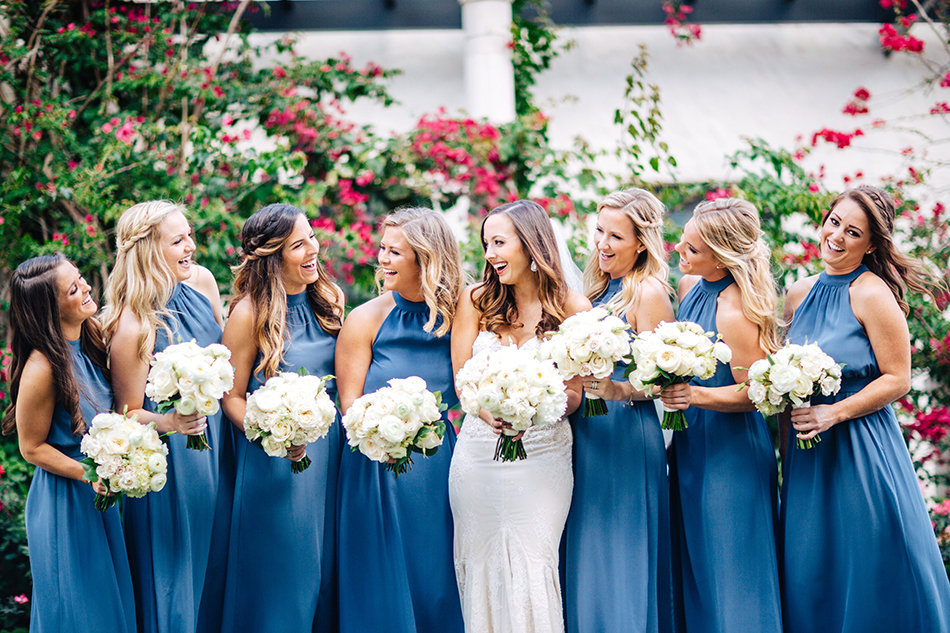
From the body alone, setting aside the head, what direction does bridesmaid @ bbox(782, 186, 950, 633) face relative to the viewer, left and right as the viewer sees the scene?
facing the viewer and to the left of the viewer

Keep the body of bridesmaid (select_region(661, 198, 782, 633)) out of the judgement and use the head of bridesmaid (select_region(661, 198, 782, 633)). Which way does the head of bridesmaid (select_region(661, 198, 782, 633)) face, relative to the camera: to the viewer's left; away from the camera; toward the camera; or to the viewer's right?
to the viewer's left

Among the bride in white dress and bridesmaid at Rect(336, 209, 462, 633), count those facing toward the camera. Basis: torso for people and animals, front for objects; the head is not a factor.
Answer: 2

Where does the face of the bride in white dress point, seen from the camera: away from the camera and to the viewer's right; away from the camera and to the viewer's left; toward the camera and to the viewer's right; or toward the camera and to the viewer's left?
toward the camera and to the viewer's left

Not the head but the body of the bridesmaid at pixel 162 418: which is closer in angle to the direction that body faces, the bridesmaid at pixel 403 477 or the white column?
the bridesmaid

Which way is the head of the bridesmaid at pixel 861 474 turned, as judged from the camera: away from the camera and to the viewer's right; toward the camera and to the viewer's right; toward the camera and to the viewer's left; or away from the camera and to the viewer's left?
toward the camera and to the viewer's left

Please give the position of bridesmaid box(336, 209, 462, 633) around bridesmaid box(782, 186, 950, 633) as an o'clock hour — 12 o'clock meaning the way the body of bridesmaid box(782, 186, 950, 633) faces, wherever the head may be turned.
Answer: bridesmaid box(336, 209, 462, 633) is roughly at 1 o'clock from bridesmaid box(782, 186, 950, 633).

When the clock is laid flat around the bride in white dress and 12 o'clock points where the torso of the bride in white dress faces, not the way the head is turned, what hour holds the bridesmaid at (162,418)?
The bridesmaid is roughly at 3 o'clock from the bride in white dress.

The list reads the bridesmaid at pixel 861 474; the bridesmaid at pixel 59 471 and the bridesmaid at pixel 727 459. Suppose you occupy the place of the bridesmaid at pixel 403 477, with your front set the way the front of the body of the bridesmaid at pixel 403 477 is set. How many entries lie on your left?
2

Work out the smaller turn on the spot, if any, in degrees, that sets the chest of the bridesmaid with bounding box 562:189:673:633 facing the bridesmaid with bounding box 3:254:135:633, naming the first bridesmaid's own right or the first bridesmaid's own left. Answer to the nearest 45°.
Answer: approximately 45° to the first bridesmaid's own right

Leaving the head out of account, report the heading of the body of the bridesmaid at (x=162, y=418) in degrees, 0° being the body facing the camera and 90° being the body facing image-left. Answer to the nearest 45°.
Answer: approximately 315°

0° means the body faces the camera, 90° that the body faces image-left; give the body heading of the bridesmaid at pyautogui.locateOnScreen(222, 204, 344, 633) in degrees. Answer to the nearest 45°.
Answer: approximately 315°

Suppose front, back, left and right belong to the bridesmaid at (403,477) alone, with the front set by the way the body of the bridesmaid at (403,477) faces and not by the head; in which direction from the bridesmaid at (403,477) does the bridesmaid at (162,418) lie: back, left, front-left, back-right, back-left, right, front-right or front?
right

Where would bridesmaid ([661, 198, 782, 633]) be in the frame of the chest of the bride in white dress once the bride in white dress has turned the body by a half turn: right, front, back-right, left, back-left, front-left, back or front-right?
right

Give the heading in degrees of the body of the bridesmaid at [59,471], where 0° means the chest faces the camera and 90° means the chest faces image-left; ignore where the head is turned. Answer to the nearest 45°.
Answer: approximately 315°
